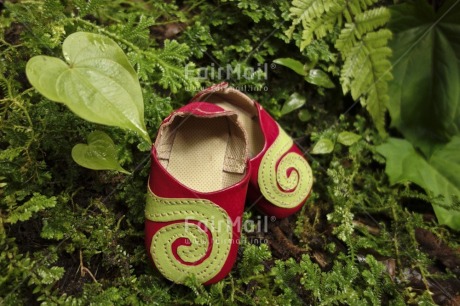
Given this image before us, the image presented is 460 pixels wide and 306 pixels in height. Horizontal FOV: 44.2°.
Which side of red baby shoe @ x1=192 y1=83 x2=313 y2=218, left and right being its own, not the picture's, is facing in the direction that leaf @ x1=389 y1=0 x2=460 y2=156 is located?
left

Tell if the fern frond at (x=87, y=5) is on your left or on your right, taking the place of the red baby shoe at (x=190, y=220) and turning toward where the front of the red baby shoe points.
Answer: on your right

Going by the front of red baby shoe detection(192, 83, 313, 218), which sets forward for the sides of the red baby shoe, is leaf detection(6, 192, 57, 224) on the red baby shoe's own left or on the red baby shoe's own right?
on the red baby shoe's own right

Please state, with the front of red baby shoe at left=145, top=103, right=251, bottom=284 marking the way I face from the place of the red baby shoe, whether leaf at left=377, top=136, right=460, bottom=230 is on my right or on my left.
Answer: on my left

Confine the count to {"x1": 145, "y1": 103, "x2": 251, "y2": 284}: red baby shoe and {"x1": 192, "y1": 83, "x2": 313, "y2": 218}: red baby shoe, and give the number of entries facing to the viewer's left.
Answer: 0

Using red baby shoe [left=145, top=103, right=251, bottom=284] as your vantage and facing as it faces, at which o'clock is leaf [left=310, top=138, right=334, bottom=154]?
The leaf is roughly at 7 o'clock from the red baby shoe.

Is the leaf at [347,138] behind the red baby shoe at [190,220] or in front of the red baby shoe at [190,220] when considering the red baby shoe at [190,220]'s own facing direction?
behind

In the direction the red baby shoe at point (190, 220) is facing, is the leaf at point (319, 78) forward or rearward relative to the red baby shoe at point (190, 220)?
rearward
